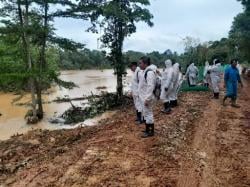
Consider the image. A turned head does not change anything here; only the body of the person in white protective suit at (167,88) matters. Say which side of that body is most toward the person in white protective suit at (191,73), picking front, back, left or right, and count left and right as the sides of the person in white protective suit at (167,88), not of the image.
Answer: right

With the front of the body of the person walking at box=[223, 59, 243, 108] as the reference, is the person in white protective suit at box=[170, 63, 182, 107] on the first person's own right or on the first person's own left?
on the first person's own right

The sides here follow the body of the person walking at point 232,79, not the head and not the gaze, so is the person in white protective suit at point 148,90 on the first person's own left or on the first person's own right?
on the first person's own right

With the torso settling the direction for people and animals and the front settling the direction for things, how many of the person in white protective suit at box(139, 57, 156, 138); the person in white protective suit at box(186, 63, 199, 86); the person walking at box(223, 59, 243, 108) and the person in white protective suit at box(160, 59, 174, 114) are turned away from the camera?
1

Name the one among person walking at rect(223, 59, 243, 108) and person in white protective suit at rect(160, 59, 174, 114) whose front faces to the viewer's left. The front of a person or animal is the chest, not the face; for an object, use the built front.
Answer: the person in white protective suit

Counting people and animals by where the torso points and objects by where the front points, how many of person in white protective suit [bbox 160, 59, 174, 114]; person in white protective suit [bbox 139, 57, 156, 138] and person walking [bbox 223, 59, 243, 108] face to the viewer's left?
2

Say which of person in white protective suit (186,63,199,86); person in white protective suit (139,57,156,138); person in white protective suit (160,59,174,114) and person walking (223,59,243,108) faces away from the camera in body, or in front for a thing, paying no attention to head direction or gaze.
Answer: person in white protective suit (186,63,199,86)

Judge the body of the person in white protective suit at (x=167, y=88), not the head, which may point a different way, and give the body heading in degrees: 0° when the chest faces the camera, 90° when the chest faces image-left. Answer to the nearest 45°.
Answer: approximately 90°

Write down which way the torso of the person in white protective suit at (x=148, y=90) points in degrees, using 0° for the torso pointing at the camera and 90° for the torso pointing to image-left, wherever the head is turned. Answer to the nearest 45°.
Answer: approximately 90°
